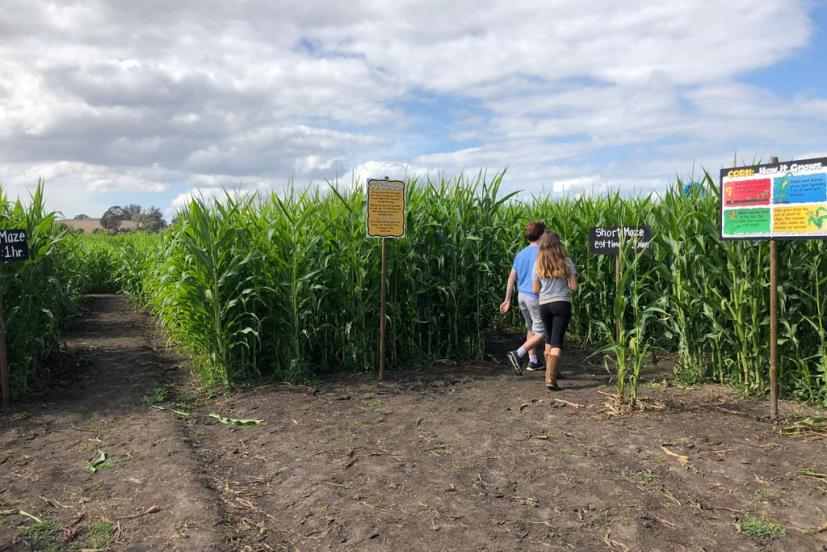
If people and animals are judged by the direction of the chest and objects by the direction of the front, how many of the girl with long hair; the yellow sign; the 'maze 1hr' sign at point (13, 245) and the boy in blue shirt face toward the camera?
2

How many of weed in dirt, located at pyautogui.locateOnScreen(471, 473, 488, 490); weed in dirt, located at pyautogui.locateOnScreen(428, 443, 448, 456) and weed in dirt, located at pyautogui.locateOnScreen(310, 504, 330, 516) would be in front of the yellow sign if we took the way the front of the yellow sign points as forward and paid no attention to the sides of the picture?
3

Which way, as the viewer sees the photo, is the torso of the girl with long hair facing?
away from the camera

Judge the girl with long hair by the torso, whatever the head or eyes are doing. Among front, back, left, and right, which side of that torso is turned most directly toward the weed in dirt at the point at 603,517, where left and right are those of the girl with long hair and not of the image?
back

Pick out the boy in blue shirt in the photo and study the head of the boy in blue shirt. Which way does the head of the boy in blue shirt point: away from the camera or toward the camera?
away from the camera

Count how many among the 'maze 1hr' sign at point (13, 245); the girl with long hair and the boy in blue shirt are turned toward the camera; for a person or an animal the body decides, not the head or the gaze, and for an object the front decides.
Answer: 1

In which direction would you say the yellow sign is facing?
toward the camera

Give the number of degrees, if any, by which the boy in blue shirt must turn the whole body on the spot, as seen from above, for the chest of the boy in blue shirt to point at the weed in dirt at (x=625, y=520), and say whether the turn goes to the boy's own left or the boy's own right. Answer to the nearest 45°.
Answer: approximately 135° to the boy's own right

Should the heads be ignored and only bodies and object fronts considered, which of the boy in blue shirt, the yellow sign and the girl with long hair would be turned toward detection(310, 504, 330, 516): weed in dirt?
the yellow sign

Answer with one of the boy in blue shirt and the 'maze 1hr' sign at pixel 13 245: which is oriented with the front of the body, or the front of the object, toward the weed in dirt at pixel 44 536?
the 'maze 1hr' sign

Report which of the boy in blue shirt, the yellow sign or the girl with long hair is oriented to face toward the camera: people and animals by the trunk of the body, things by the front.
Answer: the yellow sign

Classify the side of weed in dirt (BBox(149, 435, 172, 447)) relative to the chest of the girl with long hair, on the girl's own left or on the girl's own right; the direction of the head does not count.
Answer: on the girl's own left

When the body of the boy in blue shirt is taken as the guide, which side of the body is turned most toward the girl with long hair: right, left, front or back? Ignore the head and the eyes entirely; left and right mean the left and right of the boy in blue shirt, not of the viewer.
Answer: right

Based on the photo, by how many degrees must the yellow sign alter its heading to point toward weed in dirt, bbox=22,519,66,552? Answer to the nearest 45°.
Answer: approximately 45° to its right
